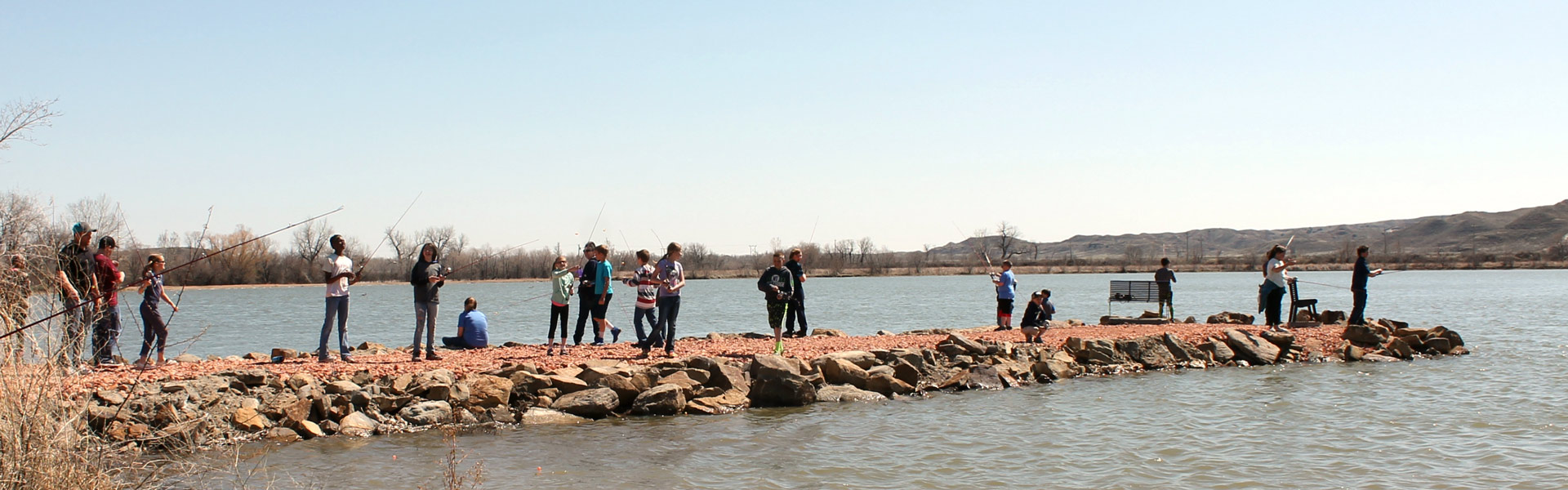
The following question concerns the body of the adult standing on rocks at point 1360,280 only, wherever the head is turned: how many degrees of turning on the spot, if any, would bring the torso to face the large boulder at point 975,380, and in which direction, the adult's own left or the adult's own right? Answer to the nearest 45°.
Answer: approximately 135° to the adult's own right

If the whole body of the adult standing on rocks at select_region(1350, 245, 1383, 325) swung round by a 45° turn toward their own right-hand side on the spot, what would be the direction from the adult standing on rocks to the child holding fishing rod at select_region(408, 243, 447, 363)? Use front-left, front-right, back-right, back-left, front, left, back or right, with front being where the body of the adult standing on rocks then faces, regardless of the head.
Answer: right

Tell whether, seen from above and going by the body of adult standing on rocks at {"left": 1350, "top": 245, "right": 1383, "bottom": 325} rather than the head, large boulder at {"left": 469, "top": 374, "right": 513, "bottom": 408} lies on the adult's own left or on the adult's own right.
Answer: on the adult's own right

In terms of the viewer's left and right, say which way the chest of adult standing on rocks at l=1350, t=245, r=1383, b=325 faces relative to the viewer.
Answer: facing to the right of the viewer

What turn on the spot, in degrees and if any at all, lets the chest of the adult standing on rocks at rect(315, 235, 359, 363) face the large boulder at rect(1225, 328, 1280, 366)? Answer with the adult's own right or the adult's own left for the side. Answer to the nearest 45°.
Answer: approximately 45° to the adult's own left

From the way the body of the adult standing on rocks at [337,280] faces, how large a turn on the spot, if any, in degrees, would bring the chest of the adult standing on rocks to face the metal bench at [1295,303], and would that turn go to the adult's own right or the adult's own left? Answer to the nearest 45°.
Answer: approximately 45° to the adult's own left

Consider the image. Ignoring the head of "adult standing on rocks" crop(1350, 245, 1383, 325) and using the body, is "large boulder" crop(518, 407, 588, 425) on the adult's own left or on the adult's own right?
on the adult's own right

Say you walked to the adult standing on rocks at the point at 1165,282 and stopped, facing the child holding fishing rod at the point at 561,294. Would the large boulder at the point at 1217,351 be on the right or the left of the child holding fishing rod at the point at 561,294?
left

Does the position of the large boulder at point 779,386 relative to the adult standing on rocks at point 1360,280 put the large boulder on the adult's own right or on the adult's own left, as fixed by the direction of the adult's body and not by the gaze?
on the adult's own right
